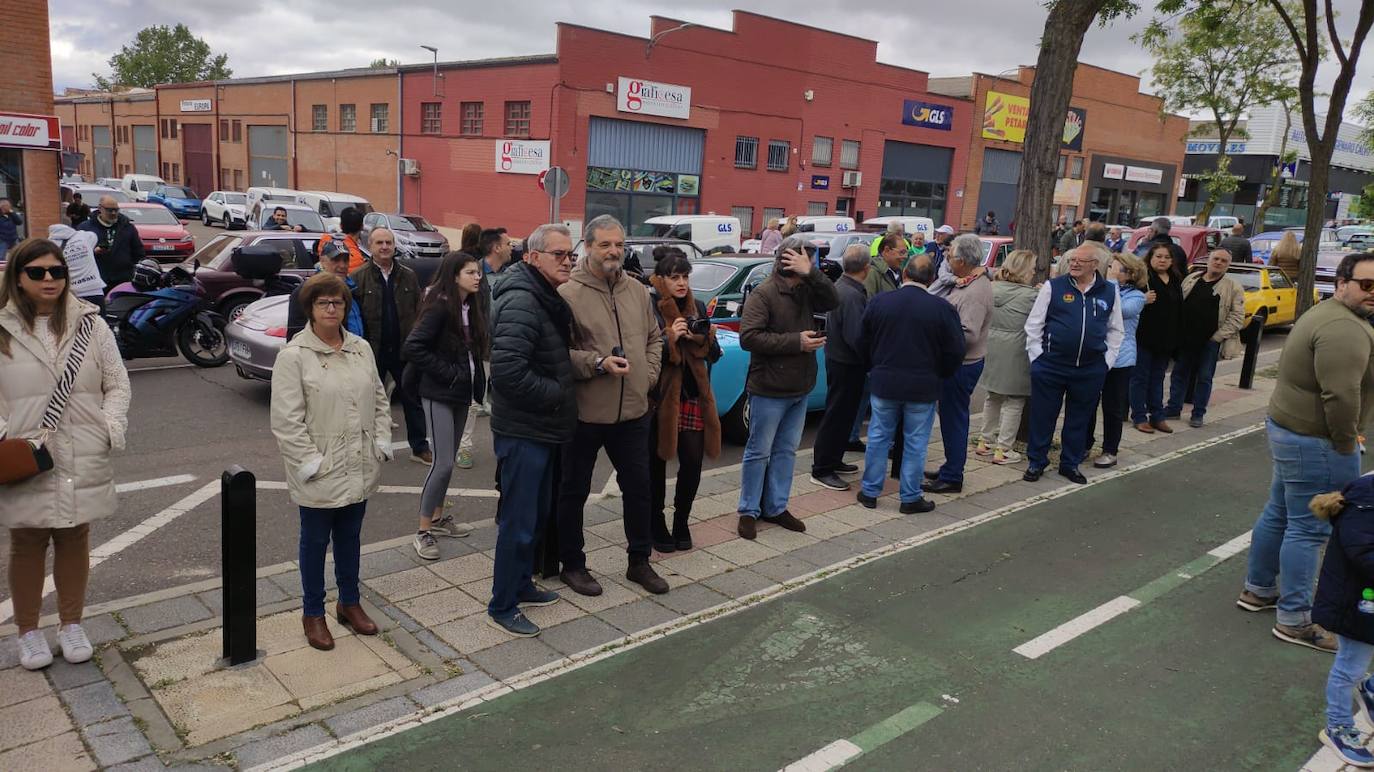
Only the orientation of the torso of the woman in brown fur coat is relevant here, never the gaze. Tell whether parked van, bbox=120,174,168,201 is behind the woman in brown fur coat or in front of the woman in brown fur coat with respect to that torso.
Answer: behind

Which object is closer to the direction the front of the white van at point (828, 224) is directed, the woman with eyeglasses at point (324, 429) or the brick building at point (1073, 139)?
the woman with eyeglasses

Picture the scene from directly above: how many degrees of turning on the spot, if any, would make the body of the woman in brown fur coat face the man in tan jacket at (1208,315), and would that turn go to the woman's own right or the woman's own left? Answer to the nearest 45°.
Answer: approximately 90° to the woman's own left

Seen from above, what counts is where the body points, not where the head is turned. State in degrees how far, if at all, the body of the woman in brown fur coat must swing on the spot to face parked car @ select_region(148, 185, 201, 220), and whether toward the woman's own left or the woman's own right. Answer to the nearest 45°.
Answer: approximately 180°

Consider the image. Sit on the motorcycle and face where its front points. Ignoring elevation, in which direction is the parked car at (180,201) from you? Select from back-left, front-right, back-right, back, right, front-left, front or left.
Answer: back-left

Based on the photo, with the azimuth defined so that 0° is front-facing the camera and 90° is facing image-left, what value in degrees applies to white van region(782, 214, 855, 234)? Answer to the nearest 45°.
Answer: approximately 90°

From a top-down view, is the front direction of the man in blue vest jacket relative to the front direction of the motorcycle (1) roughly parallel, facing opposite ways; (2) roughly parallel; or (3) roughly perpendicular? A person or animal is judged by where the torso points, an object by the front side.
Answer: roughly perpendicular

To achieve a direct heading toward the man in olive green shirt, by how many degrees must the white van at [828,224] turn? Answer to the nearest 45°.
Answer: approximately 90° to its left

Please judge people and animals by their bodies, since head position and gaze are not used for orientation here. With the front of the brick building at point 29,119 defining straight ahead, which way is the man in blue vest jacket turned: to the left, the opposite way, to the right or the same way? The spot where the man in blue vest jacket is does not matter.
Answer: to the right

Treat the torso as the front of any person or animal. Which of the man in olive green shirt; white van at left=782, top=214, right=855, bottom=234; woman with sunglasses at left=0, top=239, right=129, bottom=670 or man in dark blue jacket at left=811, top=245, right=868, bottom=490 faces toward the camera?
the woman with sunglasses
